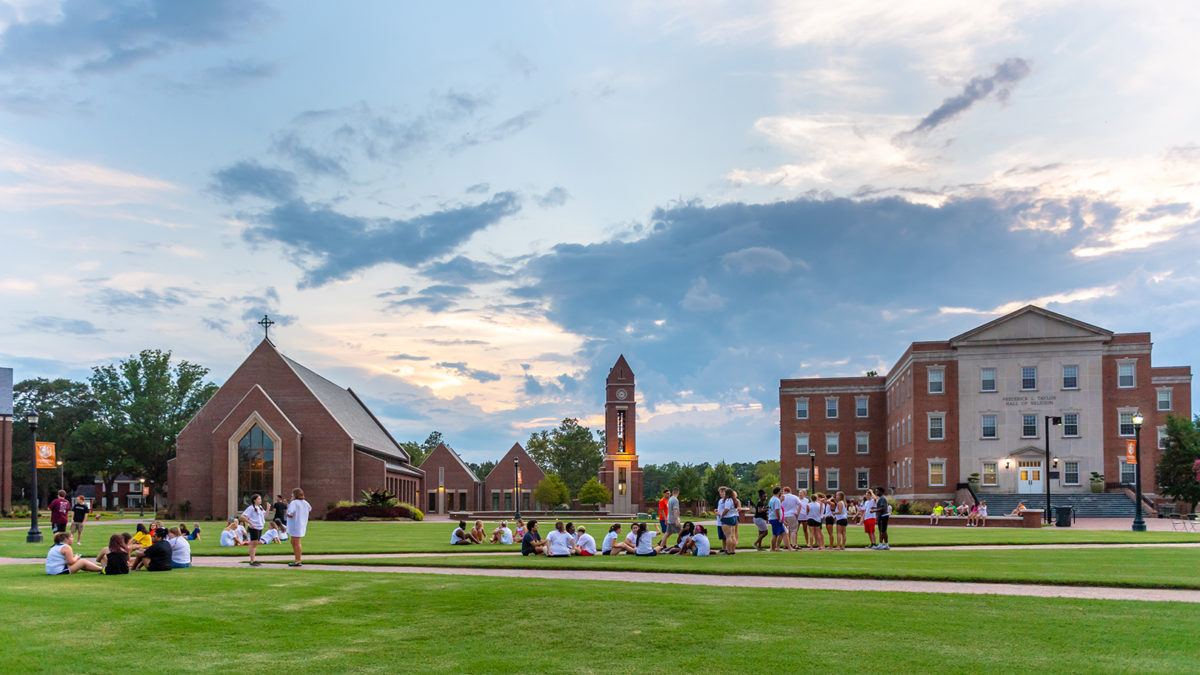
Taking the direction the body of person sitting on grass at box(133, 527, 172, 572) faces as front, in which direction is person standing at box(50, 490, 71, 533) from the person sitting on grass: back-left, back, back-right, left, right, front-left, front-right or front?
front-right

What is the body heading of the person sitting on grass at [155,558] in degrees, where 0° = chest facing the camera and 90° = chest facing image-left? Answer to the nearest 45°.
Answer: approximately 135°

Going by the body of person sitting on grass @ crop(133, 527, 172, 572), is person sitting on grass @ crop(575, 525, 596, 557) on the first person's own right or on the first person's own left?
on the first person's own right

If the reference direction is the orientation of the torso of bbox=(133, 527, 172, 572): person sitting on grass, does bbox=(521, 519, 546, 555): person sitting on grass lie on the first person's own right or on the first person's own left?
on the first person's own right

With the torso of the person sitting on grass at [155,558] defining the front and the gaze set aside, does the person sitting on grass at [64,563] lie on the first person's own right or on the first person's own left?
on the first person's own left

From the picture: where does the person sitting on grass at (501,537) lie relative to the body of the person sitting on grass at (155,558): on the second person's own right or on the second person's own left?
on the second person's own right
